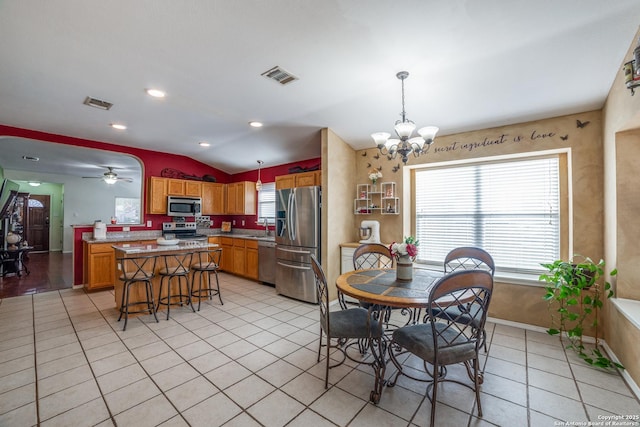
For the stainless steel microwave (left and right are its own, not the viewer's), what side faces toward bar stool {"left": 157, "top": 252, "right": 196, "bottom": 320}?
front

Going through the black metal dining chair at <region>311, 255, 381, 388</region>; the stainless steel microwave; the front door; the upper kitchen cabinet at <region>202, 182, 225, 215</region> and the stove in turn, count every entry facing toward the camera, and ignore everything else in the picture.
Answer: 4

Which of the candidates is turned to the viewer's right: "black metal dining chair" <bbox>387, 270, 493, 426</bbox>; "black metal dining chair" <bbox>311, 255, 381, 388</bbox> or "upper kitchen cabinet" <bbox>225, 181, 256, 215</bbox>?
"black metal dining chair" <bbox>311, 255, 381, 388</bbox>

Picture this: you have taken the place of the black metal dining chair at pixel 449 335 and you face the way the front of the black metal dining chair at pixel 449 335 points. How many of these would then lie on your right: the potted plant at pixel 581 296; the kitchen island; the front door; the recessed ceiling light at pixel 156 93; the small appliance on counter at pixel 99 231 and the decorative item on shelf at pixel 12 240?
1

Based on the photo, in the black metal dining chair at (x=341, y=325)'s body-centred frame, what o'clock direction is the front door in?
The front door is roughly at 7 o'clock from the black metal dining chair.

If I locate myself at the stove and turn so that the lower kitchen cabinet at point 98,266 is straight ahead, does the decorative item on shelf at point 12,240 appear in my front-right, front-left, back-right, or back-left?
front-right

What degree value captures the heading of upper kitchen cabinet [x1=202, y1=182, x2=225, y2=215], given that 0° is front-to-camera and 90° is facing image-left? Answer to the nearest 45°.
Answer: approximately 0°

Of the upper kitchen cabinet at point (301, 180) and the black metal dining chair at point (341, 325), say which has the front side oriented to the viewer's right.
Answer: the black metal dining chair

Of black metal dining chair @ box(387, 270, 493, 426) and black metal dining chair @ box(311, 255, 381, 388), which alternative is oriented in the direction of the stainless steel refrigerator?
black metal dining chair @ box(387, 270, 493, 426)

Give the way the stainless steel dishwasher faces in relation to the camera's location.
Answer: facing the viewer and to the left of the viewer

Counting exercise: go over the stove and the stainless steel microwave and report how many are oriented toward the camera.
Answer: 2

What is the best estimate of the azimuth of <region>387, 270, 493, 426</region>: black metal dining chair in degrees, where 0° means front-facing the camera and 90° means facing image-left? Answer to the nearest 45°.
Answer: approximately 135°

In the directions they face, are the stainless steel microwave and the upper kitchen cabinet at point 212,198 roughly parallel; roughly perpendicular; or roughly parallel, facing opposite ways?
roughly parallel

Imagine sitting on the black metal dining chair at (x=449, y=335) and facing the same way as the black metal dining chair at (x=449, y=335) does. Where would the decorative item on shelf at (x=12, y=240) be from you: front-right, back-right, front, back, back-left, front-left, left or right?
front-left

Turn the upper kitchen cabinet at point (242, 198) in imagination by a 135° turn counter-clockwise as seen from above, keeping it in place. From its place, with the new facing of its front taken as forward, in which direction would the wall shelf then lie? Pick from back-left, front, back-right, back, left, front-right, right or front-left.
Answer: front-right

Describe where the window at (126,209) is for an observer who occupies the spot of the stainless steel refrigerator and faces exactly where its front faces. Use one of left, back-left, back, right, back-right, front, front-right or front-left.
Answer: right

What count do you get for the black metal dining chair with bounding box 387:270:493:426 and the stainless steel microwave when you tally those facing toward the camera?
1

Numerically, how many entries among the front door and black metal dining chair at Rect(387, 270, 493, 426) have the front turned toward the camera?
1

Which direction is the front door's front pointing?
toward the camera

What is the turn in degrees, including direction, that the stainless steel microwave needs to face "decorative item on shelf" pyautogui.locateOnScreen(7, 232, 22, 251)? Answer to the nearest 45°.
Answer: approximately 135° to its right

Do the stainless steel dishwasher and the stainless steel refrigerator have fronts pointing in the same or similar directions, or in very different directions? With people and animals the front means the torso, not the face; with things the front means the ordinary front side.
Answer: same or similar directions
